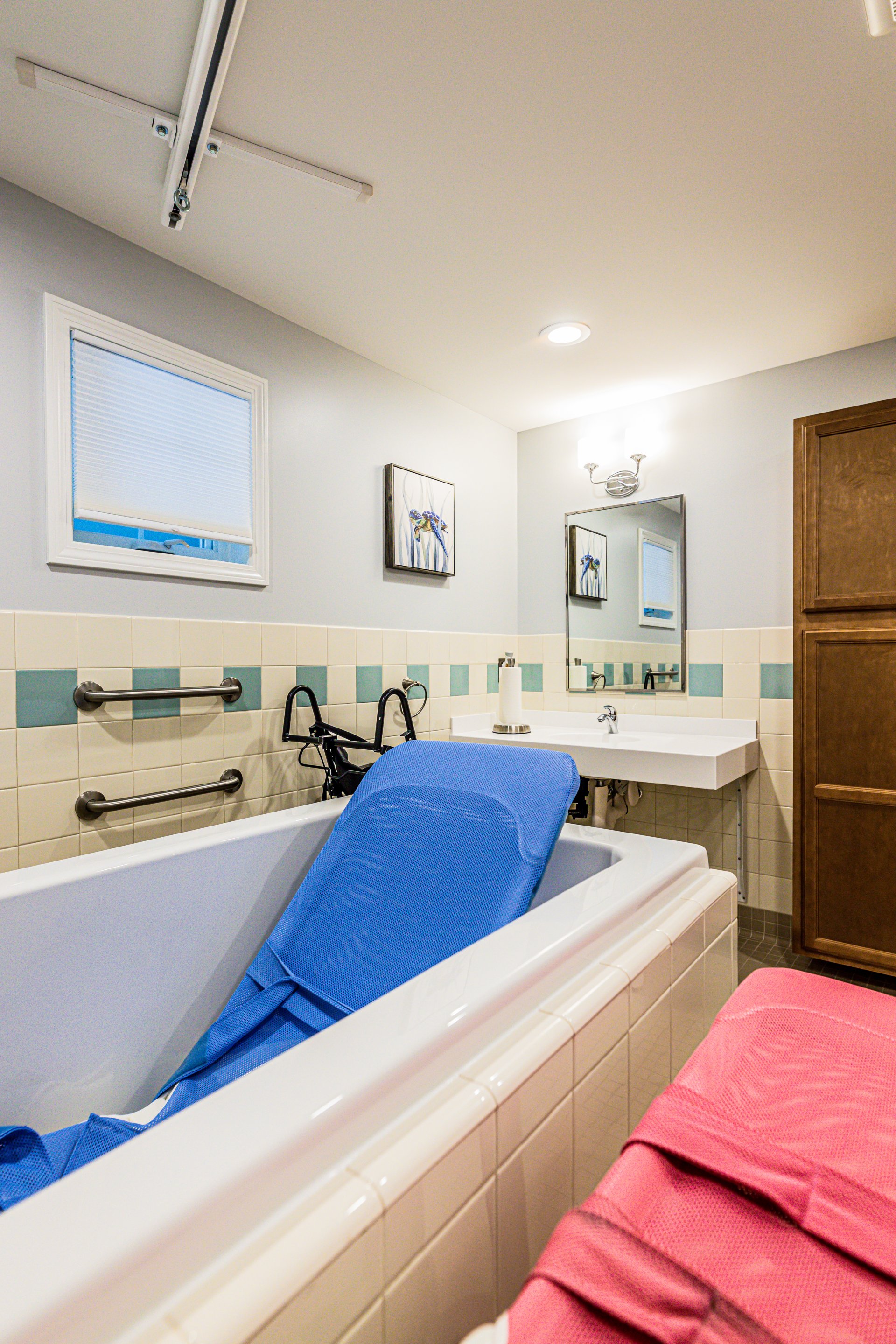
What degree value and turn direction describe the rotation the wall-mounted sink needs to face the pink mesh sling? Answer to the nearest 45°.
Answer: approximately 45° to its left

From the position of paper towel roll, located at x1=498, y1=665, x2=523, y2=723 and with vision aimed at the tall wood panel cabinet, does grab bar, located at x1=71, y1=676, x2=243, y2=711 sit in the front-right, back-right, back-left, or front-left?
back-right

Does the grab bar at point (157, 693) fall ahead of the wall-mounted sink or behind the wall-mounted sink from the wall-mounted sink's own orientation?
ahead

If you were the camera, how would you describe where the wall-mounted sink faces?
facing the viewer and to the left of the viewer

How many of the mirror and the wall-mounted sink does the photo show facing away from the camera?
0

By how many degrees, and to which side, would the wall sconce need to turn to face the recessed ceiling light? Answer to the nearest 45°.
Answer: approximately 45° to its left

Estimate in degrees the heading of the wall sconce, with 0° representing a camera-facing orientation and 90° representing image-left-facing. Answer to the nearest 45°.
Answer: approximately 45°

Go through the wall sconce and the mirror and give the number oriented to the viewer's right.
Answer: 0

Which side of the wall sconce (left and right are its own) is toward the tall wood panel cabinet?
left

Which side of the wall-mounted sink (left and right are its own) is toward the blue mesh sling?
front
